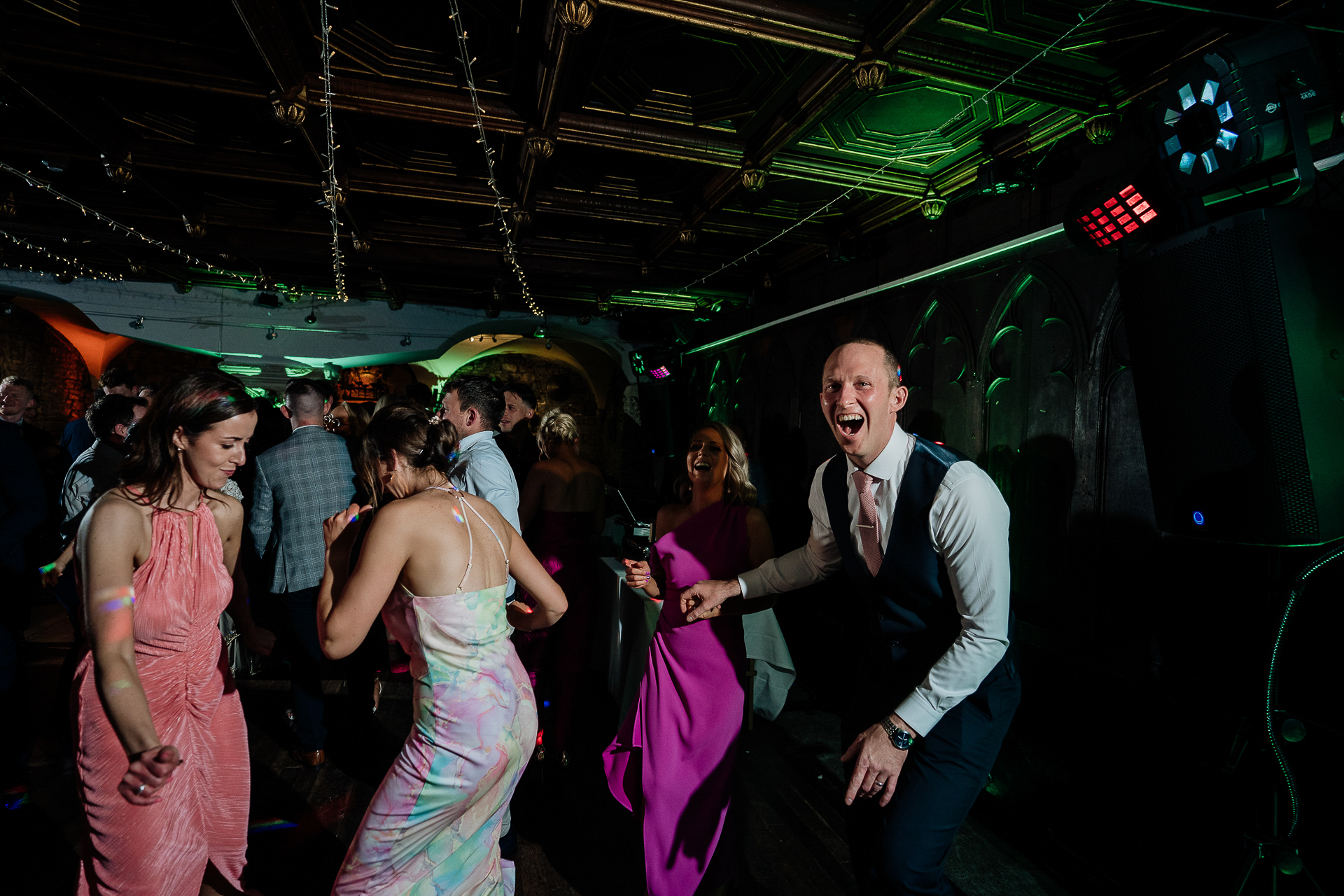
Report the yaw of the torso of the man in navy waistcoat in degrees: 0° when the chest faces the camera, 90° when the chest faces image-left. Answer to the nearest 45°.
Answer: approximately 45°

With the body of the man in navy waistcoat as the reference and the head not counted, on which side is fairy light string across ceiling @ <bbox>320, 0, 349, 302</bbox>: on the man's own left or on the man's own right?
on the man's own right

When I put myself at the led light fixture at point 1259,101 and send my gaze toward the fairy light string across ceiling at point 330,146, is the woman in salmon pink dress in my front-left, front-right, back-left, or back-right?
front-left

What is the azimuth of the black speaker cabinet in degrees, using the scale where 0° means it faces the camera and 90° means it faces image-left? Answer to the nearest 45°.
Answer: approximately 45°

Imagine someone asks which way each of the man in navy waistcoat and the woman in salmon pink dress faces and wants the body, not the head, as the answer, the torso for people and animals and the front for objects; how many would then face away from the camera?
0

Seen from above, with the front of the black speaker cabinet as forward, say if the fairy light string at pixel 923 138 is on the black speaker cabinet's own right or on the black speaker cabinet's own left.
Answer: on the black speaker cabinet's own right

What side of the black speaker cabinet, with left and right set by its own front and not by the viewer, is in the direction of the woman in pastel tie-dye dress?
front

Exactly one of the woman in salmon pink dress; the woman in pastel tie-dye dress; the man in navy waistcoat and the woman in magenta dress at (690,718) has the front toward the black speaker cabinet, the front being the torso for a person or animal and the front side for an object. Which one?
the woman in salmon pink dress

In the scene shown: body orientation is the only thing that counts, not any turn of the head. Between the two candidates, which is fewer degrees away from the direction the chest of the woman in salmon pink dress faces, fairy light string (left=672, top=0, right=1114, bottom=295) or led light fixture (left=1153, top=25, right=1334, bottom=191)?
the led light fixture

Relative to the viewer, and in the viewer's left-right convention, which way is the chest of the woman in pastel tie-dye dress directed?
facing away from the viewer and to the left of the viewer

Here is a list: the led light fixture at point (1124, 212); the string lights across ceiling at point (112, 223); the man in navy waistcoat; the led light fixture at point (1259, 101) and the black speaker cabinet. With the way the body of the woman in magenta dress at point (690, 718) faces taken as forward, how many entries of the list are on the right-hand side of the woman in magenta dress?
1

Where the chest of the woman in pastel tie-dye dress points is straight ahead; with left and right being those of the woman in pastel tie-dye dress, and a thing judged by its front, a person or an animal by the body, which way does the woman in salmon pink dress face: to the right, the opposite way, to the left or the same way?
the opposite way

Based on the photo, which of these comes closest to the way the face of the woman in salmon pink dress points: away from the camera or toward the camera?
toward the camera
